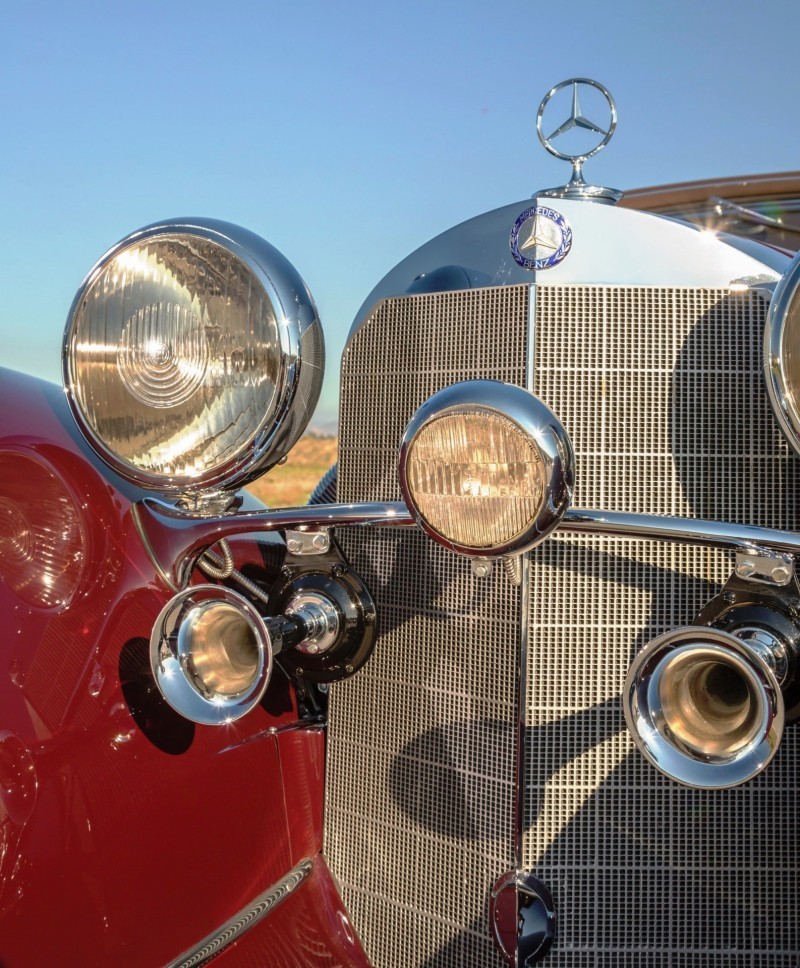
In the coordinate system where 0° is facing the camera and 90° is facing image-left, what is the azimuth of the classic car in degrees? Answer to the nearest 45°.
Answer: approximately 45°
